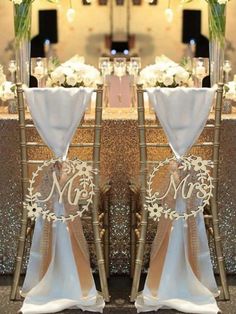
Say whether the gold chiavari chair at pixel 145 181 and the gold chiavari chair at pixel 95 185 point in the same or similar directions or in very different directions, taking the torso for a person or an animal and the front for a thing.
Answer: same or similar directions

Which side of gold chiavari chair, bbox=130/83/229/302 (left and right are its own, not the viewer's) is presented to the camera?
back

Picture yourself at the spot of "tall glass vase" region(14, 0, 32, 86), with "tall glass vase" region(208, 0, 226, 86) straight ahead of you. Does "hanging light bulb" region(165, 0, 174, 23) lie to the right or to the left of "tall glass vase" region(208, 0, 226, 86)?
left

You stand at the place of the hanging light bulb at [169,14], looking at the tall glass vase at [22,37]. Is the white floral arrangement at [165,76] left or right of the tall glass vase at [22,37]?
left

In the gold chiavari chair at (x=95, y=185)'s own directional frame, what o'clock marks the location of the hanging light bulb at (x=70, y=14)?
The hanging light bulb is roughly at 12 o'clock from the gold chiavari chair.

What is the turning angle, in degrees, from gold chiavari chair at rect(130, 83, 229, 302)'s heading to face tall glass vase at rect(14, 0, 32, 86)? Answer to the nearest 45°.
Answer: approximately 45° to its left

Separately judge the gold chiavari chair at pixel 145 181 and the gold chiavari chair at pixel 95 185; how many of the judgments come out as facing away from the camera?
2

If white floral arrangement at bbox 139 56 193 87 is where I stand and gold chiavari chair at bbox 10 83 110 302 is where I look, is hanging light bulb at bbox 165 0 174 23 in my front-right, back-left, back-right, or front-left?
back-right

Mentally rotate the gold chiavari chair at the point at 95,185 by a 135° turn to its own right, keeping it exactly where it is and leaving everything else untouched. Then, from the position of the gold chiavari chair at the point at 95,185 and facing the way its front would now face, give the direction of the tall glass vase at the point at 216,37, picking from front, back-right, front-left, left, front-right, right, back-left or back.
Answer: left

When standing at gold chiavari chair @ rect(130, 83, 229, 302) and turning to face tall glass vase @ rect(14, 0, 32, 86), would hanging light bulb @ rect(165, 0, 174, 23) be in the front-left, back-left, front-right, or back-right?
front-right

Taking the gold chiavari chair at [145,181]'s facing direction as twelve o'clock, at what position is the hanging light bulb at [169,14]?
The hanging light bulb is roughly at 12 o'clock from the gold chiavari chair.

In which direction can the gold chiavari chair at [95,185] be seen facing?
away from the camera
